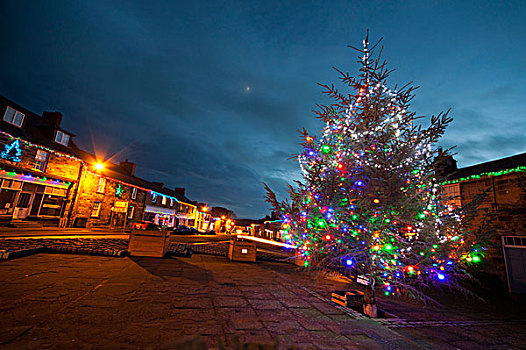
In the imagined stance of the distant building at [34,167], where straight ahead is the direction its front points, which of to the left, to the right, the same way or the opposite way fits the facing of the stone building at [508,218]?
the opposite way

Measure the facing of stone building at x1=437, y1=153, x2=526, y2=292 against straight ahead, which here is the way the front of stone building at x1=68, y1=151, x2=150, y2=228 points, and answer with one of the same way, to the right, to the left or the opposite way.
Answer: the opposite way

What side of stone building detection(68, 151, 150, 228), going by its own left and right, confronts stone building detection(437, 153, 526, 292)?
front

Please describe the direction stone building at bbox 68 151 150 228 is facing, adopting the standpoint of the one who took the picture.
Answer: facing the viewer and to the right of the viewer

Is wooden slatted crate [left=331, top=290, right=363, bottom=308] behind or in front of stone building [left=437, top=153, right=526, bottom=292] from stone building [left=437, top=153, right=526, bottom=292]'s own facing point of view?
in front

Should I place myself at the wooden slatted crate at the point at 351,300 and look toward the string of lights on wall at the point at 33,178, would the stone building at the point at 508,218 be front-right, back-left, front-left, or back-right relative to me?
back-right

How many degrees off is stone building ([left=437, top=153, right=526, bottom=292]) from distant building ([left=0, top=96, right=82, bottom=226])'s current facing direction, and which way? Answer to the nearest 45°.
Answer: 0° — it already faces it

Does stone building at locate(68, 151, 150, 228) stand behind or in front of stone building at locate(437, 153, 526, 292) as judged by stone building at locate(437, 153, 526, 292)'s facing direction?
in front

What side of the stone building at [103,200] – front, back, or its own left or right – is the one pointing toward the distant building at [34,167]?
right

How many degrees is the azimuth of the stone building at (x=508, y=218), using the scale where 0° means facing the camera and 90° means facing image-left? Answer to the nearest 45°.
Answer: approximately 45°

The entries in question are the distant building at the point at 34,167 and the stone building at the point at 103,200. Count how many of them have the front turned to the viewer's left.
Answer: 0
